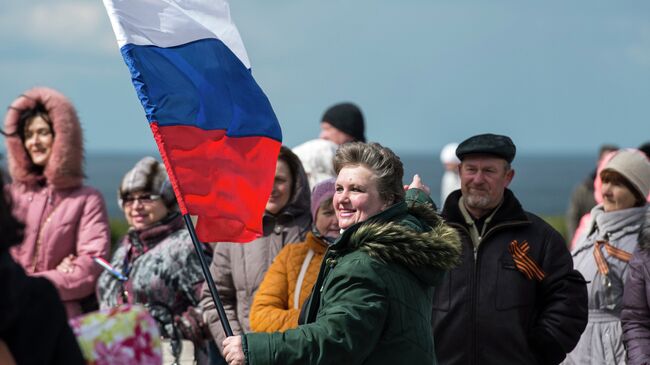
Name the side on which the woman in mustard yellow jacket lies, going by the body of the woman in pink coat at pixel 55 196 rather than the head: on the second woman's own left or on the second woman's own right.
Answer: on the second woman's own left

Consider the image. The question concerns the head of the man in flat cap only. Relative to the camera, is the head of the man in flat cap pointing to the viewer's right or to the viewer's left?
to the viewer's left

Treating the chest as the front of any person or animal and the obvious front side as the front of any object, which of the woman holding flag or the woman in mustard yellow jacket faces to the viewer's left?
the woman holding flag

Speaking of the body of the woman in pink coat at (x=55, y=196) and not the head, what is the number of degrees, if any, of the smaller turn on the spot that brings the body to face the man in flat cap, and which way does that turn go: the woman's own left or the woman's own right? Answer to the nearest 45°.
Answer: approximately 90° to the woman's own left

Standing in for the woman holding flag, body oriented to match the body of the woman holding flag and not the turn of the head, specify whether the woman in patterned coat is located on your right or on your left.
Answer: on your right

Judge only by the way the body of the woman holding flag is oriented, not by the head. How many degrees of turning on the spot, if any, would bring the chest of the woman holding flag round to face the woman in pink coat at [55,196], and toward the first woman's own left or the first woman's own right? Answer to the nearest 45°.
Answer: approximately 45° to the first woman's own right

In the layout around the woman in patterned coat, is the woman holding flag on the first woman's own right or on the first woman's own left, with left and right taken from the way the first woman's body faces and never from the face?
on the first woman's own left
